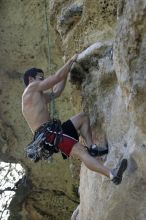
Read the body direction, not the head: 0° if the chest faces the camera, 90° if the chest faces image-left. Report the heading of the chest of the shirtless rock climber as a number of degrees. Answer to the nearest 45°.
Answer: approximately 270°
